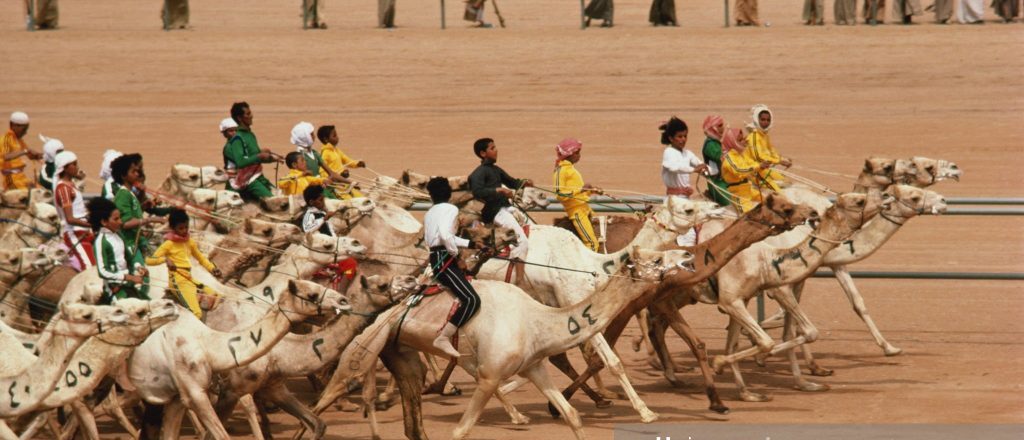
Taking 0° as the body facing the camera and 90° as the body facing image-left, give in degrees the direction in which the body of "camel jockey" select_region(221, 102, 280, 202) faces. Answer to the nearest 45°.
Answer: approximately 270°

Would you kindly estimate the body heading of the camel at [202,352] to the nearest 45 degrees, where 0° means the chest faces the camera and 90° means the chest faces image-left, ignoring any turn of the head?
approximately 270°

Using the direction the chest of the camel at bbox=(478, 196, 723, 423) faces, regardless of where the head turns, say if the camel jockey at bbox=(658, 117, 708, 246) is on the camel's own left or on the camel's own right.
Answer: on the camel's own left

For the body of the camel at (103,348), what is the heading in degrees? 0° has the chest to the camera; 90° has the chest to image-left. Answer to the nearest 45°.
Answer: approximately 270°

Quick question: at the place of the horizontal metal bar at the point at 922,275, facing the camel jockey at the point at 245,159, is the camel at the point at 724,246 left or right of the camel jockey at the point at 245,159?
left

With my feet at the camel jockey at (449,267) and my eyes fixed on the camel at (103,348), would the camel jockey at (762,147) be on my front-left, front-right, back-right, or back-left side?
back-right

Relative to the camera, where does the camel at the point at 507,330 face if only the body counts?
to the viewer's right

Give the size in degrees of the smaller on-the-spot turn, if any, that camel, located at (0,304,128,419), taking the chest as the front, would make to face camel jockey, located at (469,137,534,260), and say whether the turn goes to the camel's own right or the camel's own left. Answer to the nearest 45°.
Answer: approximately 45° to the camel's own left

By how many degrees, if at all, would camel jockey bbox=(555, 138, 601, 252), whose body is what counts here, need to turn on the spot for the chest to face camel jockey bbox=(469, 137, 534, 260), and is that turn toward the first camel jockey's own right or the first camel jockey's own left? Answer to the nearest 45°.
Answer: approximately 135° to the first camel jockey's own right

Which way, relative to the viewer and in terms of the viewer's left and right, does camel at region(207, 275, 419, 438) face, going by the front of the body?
facing to the right of the viewer

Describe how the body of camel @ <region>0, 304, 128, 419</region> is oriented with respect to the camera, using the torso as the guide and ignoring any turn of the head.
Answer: to the viewer's right

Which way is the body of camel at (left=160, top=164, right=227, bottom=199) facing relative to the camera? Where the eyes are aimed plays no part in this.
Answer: to the viewer's right
